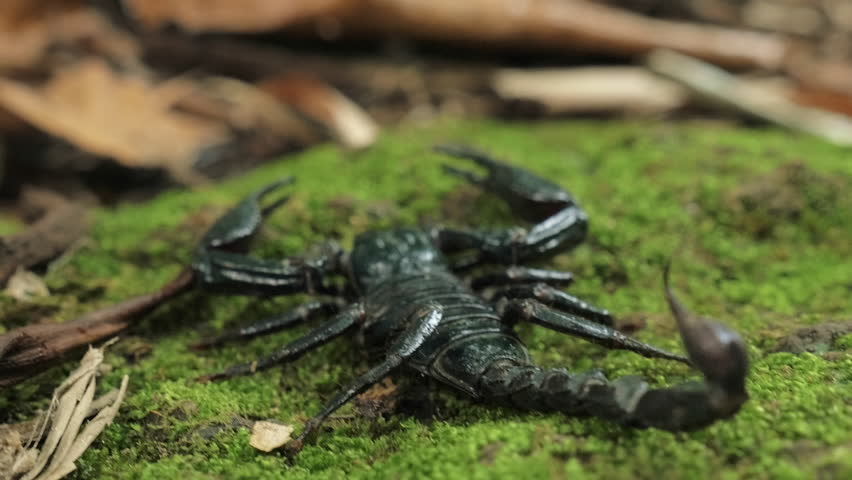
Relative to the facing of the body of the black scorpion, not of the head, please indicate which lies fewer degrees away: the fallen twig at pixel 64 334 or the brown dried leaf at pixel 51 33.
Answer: the brown dried leaf

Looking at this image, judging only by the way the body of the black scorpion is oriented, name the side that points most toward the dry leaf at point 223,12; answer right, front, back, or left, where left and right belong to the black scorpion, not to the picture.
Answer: front

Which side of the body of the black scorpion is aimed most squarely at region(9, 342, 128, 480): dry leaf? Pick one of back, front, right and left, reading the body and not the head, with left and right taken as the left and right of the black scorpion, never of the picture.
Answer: left

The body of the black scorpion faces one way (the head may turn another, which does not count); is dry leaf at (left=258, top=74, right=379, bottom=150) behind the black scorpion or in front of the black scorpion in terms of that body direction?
in front

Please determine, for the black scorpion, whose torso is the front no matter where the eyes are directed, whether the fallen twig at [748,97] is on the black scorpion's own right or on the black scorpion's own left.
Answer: on the black scorpion's own right

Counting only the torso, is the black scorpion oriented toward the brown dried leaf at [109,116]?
yes

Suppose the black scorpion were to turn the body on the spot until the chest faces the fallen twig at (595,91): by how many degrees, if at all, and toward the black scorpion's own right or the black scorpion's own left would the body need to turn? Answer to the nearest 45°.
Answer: approximately 45° to the black scorpion's own right

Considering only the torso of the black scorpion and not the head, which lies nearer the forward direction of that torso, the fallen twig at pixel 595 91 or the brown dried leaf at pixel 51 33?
the brown dried leaf

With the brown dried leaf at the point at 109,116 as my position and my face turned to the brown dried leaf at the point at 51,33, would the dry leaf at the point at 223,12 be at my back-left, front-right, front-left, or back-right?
front-right

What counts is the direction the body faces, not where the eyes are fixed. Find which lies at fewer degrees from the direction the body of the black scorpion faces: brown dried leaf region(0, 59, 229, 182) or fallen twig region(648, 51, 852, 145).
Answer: the brown dried leaf

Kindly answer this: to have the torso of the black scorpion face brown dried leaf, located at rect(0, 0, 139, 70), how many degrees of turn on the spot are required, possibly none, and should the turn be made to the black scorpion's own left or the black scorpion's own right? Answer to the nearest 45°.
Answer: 0° — it already faces it

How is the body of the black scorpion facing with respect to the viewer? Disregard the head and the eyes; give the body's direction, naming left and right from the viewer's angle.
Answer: facing away from the viewer and to the left of the viewer

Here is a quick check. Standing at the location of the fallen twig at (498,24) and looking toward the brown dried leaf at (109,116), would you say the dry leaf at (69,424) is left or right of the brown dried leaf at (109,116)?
left
